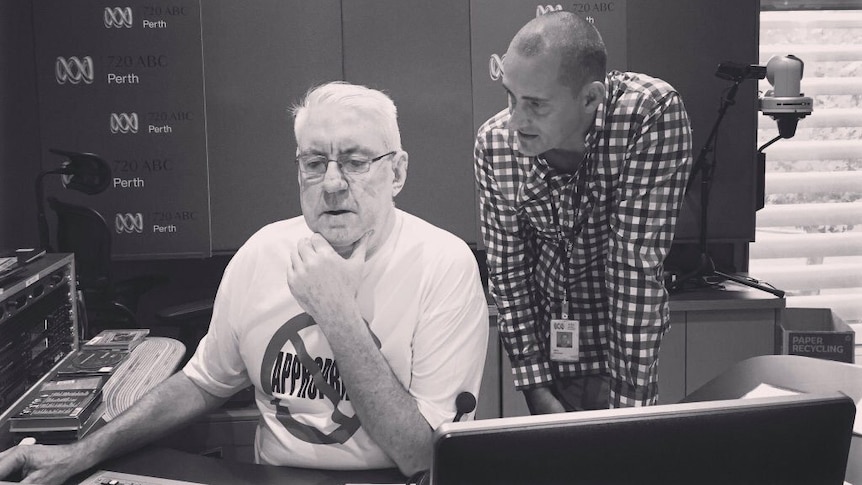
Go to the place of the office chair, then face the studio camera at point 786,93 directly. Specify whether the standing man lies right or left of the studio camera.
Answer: right

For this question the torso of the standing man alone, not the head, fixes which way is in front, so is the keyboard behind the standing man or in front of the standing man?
in front

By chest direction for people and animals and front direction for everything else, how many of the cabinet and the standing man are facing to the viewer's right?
0

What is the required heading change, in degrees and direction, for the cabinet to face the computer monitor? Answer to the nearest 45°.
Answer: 0° — it already faces it

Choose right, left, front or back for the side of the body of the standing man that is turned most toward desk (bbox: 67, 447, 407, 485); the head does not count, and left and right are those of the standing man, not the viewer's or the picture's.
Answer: front

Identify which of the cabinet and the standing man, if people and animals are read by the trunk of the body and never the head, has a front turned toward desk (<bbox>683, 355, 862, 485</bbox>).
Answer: the cabinet

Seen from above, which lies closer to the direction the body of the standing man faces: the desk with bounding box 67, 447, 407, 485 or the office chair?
the desk

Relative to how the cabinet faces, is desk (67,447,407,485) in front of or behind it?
in front

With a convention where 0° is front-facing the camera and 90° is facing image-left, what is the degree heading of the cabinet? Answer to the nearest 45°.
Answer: approximately 0°

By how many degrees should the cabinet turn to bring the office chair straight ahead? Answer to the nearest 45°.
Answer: approximately 90° to its right

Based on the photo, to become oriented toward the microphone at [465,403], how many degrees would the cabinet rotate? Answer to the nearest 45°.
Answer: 0° — it already faces it
